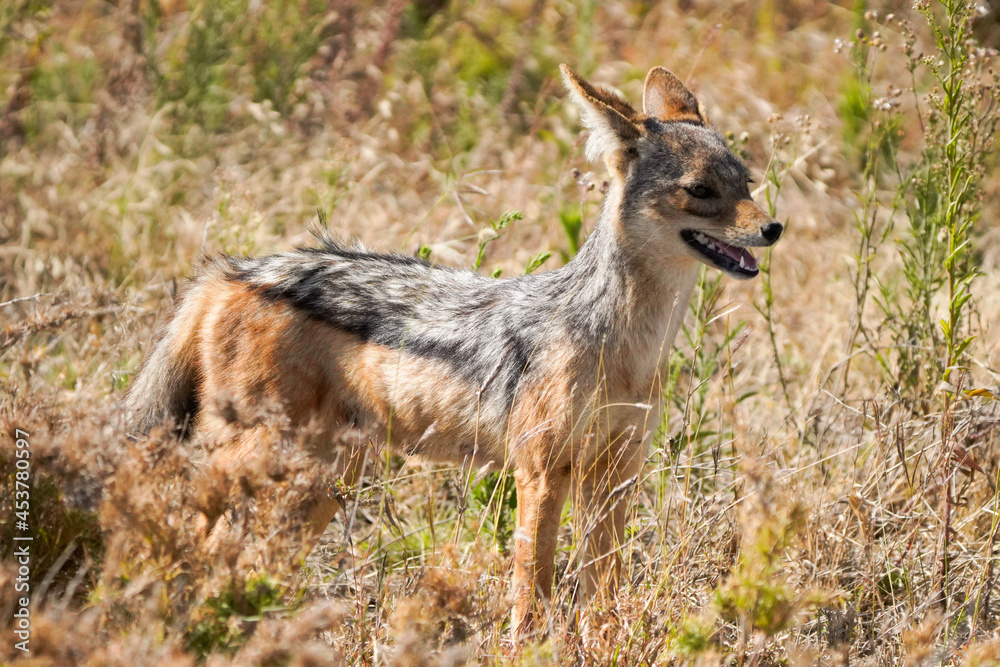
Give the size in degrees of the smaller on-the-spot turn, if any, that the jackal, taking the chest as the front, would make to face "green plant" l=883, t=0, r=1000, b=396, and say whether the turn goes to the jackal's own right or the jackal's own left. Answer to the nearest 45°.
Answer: approximately 45° to the jackal's own left

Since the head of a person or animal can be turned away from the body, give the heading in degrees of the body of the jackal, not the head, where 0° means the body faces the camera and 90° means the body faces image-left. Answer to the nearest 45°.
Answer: approximately 315°
